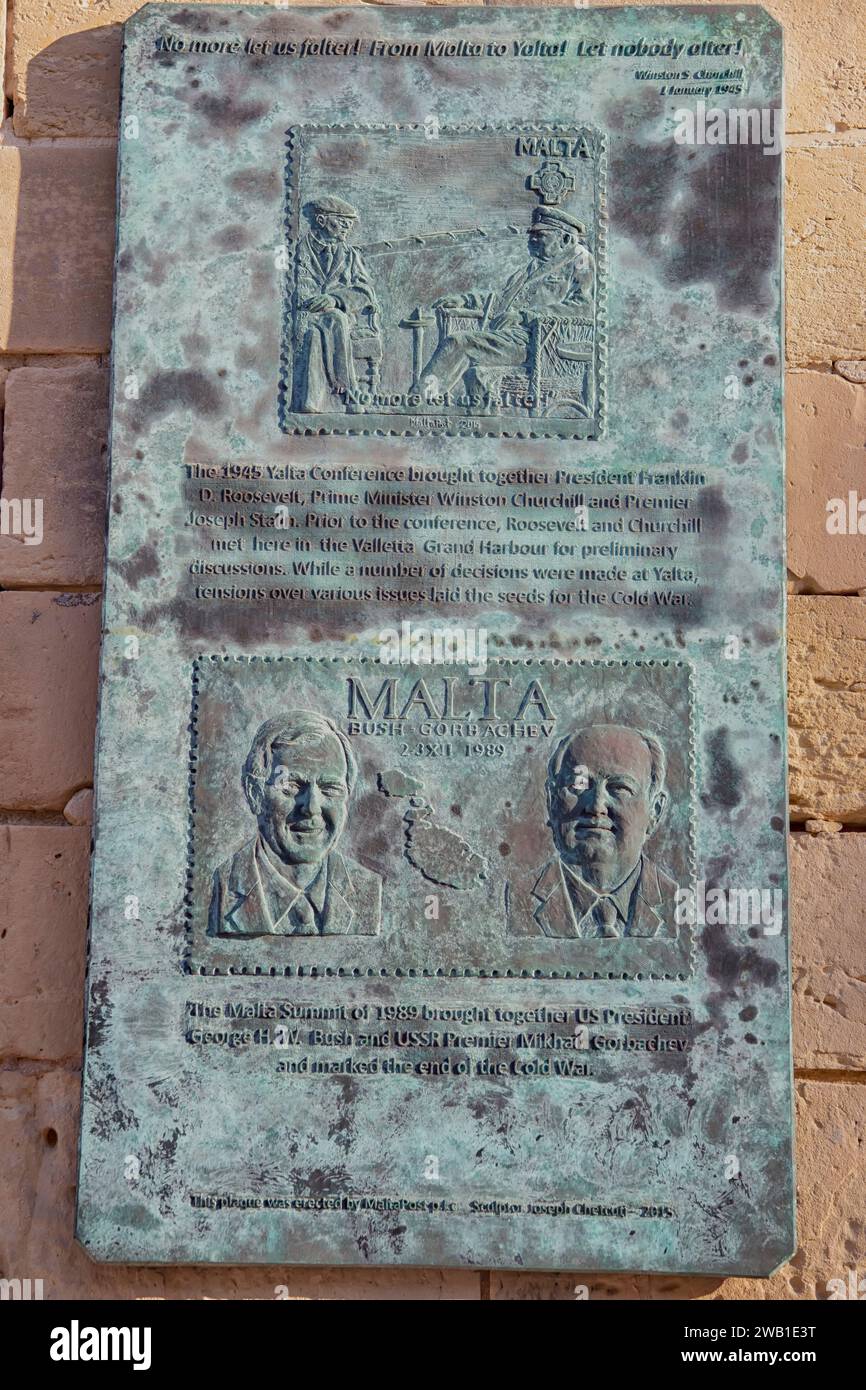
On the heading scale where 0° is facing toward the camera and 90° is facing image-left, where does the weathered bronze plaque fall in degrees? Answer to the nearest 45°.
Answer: approximately 0°
